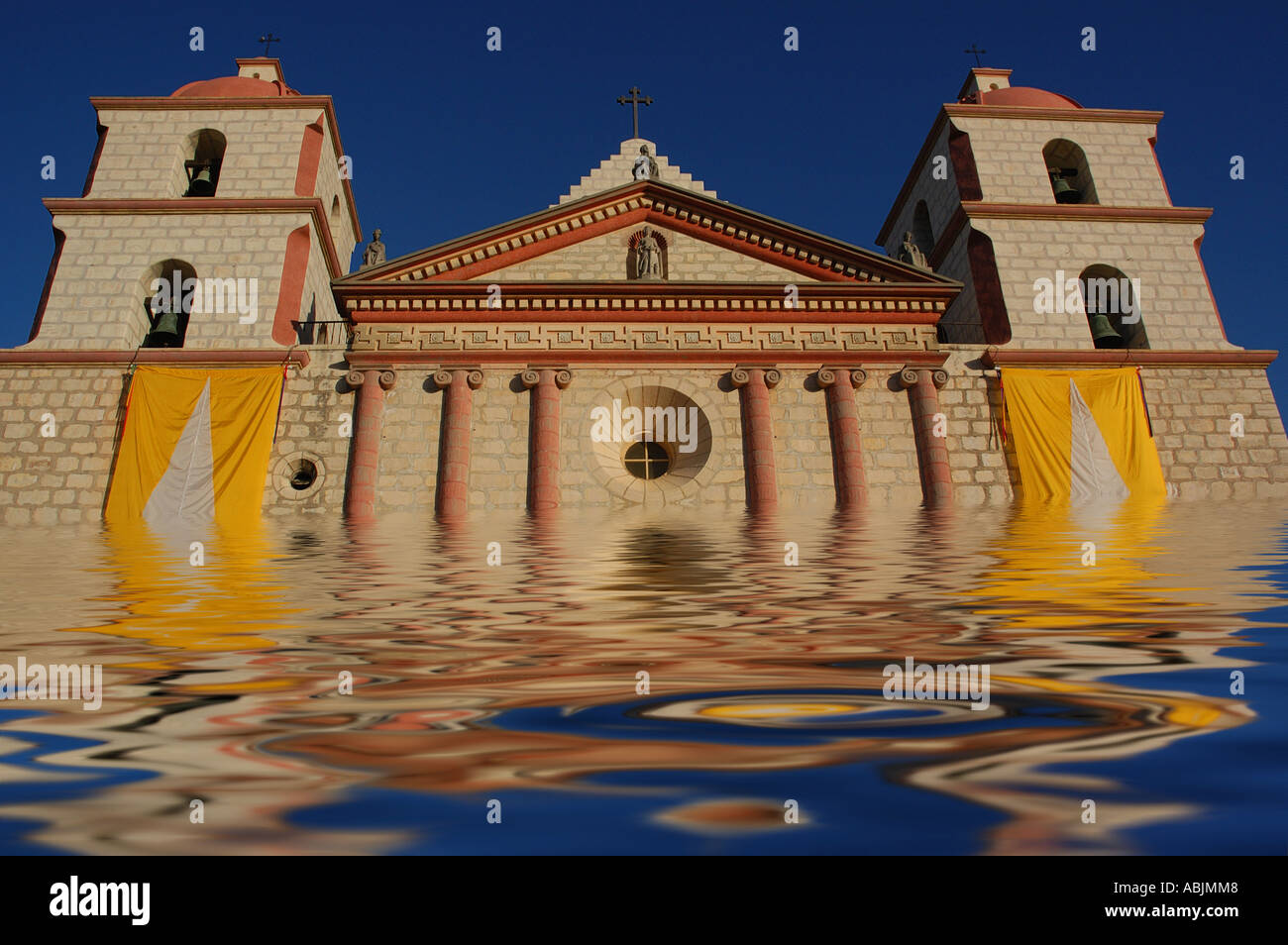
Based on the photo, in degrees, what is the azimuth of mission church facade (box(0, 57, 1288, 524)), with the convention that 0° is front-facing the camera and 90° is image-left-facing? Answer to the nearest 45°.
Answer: approximately 0°
